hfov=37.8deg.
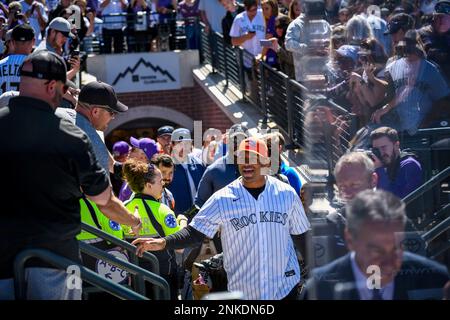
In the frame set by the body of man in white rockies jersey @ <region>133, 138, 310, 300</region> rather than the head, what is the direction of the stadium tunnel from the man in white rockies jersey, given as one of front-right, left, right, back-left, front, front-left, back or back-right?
back

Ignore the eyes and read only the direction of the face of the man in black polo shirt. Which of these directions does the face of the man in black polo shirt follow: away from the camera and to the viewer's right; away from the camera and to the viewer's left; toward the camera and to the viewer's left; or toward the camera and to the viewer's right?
away from the camera and to the viewer's right

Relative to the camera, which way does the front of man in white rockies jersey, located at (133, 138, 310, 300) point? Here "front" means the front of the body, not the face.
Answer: toward the camera

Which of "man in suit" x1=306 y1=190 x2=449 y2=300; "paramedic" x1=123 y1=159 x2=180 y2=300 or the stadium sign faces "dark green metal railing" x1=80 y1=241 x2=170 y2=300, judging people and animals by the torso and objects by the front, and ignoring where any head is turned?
the stadium sign

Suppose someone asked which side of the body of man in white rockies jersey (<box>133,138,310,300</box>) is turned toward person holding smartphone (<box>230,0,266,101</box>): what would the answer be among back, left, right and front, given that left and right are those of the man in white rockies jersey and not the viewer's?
back

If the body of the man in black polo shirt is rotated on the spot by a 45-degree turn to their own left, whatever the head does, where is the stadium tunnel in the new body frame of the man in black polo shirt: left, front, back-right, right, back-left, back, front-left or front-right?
front

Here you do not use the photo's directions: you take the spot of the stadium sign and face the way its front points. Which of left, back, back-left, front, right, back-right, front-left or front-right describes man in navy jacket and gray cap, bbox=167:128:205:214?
front

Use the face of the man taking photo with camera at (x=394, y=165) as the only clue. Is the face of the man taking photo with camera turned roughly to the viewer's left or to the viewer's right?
to the viewer's left

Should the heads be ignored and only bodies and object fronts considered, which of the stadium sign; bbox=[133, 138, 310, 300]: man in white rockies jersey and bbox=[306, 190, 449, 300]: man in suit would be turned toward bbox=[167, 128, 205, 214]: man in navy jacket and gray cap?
the stadium sign

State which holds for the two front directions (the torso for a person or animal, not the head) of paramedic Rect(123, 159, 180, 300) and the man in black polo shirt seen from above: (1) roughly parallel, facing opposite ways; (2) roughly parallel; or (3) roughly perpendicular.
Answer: roughly parallel

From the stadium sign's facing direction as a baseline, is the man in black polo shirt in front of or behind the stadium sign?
in front

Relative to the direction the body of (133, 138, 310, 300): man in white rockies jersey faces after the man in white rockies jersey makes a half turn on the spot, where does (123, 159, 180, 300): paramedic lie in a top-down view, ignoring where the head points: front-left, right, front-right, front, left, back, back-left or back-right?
front-left

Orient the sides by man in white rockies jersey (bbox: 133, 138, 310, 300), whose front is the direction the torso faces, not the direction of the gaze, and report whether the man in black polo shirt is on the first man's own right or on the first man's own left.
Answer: on the first man's own right

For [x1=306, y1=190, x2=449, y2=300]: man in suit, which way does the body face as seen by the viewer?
toward the camera
